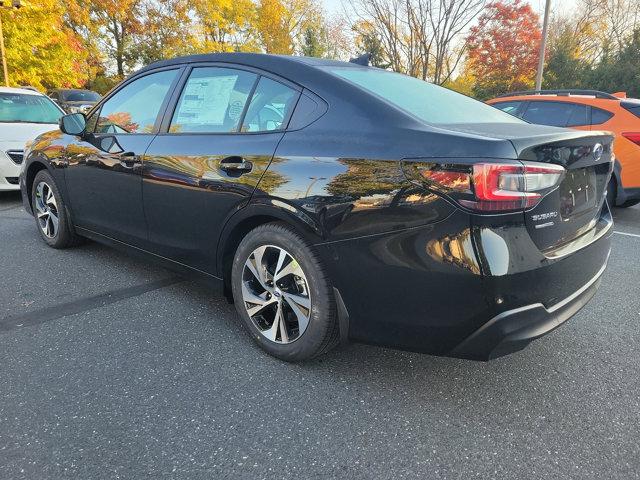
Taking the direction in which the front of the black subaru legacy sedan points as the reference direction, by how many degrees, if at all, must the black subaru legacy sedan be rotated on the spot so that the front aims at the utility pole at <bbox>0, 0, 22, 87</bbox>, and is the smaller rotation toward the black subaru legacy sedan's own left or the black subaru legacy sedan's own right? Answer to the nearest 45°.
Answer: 0° — it already faces it

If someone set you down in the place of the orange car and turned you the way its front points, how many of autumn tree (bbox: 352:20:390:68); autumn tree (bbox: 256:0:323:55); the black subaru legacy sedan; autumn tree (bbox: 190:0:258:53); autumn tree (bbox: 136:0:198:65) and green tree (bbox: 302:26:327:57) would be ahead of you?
5

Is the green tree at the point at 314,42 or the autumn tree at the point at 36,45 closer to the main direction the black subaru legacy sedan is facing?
the autumn tree

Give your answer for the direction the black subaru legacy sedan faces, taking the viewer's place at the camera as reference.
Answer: facing away from the viewer and to the left of the viewer

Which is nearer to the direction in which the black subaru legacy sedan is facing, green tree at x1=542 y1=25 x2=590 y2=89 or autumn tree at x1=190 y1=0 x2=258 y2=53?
the autumn tree

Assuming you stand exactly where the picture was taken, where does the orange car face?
facing away from the viewer and to the left of the viewer

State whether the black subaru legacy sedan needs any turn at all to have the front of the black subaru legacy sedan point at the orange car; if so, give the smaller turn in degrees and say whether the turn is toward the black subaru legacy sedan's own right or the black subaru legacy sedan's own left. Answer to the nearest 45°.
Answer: approximately 90° to the black subaru legacy sedan's own right

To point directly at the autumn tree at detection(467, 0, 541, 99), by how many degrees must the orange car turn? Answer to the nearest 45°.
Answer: approximately 45° to its right

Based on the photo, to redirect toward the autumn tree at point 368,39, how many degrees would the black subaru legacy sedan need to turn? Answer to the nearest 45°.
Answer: approximately 45° to its right

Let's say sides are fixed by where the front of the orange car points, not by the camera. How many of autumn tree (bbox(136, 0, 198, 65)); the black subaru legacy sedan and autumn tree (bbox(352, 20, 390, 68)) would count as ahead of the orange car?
2
